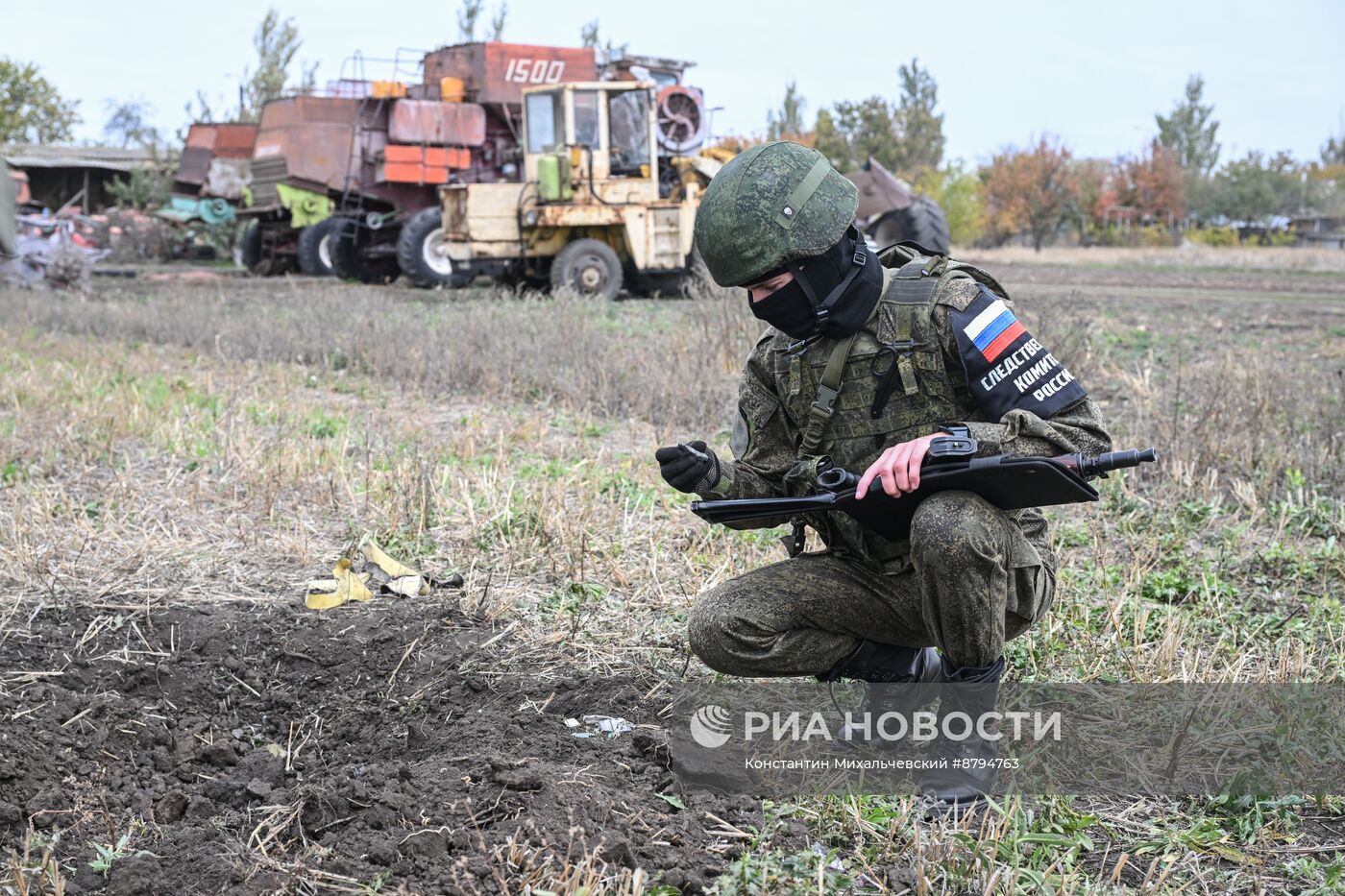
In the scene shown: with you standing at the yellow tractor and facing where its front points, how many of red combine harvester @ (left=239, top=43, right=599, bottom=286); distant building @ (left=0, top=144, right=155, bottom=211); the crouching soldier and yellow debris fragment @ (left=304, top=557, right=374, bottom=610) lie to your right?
2

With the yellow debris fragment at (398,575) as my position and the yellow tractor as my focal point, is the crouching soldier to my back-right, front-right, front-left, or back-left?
back-right

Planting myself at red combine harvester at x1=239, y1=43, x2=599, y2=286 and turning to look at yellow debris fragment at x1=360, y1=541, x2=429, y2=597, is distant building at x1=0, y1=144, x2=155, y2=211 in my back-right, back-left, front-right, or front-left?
back-right

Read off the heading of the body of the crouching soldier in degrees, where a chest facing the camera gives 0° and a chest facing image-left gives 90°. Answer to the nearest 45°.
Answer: approximately 45°

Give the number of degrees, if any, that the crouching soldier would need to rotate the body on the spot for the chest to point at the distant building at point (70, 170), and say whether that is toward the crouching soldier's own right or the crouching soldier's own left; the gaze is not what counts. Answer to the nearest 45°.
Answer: approximately 90° to the crouching soldier's own right
